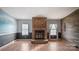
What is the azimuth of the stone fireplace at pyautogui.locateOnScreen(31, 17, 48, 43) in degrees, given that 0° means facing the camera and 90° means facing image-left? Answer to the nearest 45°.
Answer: approximately 0°
